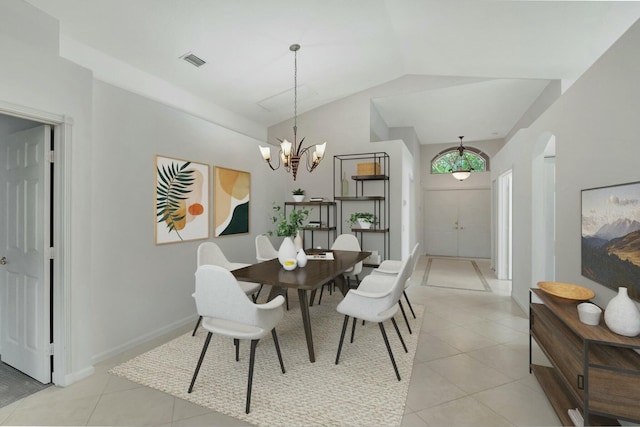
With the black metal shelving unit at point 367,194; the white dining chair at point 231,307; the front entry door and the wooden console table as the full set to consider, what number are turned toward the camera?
2

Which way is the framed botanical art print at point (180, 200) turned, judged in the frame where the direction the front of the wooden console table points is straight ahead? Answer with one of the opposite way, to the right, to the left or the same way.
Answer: the opposite way

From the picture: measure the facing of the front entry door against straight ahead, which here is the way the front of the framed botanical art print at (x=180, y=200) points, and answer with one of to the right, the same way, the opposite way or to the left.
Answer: to the right

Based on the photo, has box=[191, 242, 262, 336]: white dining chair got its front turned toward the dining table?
yes

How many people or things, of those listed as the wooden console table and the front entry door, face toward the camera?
1

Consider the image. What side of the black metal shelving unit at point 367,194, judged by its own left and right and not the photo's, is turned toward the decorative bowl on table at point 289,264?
front

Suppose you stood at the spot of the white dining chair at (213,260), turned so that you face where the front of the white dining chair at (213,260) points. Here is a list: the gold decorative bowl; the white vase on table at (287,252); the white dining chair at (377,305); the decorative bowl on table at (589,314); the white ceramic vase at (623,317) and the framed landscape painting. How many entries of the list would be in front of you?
6

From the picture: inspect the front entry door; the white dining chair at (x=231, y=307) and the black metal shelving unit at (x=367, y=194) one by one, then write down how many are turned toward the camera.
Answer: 2

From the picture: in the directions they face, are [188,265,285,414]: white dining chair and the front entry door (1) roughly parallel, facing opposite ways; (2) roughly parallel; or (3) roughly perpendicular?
roughly parallel, facing opposite ways

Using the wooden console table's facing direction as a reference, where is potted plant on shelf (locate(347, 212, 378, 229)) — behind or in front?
in front

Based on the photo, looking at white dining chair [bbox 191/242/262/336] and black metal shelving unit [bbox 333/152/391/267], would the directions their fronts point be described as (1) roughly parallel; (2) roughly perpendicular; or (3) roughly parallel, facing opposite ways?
roughly perpendicular

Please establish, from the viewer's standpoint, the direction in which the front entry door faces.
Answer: facing the viewer

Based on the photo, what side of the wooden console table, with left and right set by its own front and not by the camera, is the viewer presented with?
left

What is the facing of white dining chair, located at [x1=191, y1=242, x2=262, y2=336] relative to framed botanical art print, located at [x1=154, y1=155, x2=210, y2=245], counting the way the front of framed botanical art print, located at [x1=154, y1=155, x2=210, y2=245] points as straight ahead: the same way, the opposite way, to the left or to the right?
the same way

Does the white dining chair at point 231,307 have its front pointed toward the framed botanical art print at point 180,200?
no

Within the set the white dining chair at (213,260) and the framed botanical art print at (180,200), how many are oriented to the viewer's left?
0

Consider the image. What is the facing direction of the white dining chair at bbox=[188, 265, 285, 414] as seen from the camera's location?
facing away from the viewer and to the right of the viewer

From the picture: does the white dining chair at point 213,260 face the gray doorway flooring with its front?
no

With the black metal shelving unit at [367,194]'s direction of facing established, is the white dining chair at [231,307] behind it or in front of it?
in front

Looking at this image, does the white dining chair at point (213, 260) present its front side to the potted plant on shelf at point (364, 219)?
no

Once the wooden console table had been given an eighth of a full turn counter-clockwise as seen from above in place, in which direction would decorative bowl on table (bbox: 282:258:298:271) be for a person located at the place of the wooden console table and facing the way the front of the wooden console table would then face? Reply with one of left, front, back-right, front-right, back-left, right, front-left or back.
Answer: front-right
